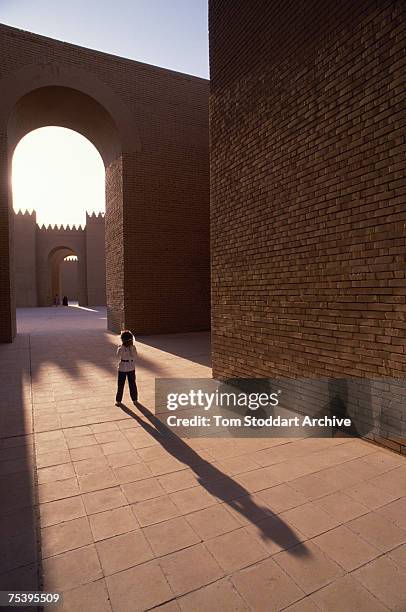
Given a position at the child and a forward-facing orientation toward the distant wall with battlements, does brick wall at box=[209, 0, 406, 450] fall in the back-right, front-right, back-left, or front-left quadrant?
back-right

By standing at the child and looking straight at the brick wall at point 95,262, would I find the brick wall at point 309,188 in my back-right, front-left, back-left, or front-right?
back-right

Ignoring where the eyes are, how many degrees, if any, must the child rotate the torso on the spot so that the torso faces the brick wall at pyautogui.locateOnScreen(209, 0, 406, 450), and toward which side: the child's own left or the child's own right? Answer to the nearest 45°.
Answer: approximately 45° to the child's own left

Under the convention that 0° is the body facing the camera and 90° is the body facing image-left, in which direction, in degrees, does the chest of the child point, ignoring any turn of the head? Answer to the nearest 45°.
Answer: approximately 0°

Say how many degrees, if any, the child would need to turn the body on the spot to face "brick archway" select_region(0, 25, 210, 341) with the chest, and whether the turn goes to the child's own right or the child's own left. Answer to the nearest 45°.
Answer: approximately 180°
